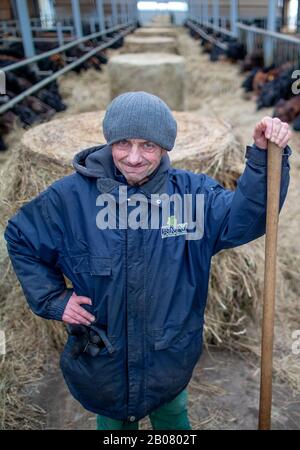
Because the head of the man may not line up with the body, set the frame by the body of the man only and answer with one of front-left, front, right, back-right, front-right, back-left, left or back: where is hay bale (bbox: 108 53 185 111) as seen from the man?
back

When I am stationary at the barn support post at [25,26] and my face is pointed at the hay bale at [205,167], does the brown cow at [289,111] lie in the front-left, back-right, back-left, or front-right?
front-left

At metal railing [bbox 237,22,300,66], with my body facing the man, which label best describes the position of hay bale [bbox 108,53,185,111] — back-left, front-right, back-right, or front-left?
front-right

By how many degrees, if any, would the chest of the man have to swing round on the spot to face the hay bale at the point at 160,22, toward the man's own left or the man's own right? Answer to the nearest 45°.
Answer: approximately 180°

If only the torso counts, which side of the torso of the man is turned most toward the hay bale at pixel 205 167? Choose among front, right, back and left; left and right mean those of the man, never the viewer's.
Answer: back

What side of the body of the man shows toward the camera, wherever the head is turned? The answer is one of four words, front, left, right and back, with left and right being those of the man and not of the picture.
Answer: front

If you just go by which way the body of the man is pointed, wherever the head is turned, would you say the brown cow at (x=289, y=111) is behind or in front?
behind

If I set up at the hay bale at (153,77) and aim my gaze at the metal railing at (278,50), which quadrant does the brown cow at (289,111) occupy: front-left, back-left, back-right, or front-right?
front-right

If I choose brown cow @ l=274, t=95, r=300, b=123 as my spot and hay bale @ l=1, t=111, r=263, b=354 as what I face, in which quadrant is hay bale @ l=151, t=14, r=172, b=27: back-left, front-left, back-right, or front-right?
back-right

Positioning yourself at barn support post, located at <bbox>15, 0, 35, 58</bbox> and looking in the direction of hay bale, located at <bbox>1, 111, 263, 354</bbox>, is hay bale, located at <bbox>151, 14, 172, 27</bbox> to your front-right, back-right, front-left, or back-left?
back-left

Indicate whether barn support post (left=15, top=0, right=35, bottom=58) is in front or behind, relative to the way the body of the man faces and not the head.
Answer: behind

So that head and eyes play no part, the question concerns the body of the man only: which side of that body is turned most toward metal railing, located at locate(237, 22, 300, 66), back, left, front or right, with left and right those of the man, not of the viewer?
back
